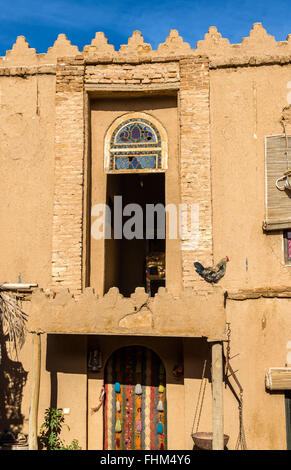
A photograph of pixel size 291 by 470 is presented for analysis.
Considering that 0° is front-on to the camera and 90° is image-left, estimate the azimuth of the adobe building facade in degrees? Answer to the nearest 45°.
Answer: approximately 0°

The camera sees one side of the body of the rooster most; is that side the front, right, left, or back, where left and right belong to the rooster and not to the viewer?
right

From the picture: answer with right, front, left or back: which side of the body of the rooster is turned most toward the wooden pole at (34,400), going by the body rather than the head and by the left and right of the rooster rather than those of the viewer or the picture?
back

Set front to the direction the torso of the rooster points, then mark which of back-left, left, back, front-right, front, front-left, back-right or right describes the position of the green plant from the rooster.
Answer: back

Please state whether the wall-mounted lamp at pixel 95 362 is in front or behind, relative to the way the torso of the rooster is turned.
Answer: behind
